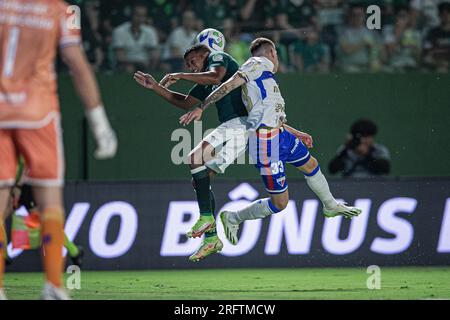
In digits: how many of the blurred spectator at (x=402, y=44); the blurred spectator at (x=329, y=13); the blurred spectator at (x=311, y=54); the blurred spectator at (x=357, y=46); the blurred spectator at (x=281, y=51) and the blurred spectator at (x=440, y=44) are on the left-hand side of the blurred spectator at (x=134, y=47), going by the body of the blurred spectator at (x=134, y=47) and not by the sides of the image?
6

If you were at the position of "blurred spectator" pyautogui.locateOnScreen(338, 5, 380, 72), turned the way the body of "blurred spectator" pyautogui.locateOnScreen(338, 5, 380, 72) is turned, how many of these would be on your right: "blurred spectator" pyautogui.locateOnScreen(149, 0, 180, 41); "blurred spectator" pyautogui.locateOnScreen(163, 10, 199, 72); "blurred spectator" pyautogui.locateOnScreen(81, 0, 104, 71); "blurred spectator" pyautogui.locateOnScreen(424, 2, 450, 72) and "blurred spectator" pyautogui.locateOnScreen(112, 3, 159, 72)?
4

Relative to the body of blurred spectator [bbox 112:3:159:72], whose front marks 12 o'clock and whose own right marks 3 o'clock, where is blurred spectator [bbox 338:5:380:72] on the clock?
blurred spectator [bbox 338:5:380:72] is roughly at 9 o'clock from blurred spectator [bbox 112:3:159:72].

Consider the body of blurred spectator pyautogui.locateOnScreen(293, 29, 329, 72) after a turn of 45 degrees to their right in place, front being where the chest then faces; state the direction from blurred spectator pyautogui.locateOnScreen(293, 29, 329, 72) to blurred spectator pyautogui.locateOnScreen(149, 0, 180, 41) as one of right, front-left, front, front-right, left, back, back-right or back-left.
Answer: front-right

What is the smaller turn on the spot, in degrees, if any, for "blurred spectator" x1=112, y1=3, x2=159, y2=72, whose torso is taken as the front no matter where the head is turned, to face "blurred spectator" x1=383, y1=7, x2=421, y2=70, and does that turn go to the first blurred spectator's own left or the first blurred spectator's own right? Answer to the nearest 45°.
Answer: approximately 90° to the first blurred spectator's own left

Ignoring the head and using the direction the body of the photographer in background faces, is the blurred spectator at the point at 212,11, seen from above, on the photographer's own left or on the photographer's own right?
on the photographer's own right
